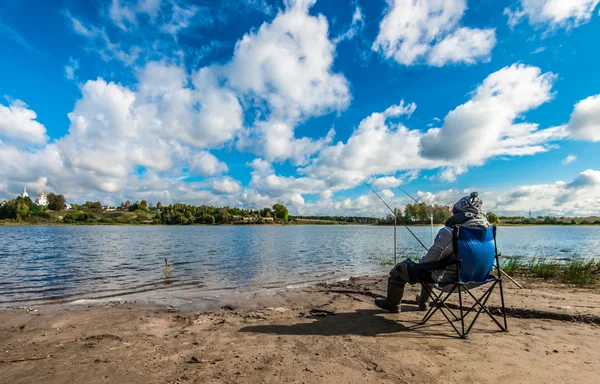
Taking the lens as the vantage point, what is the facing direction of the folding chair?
facing away from the viewer and to the left of the viewer
